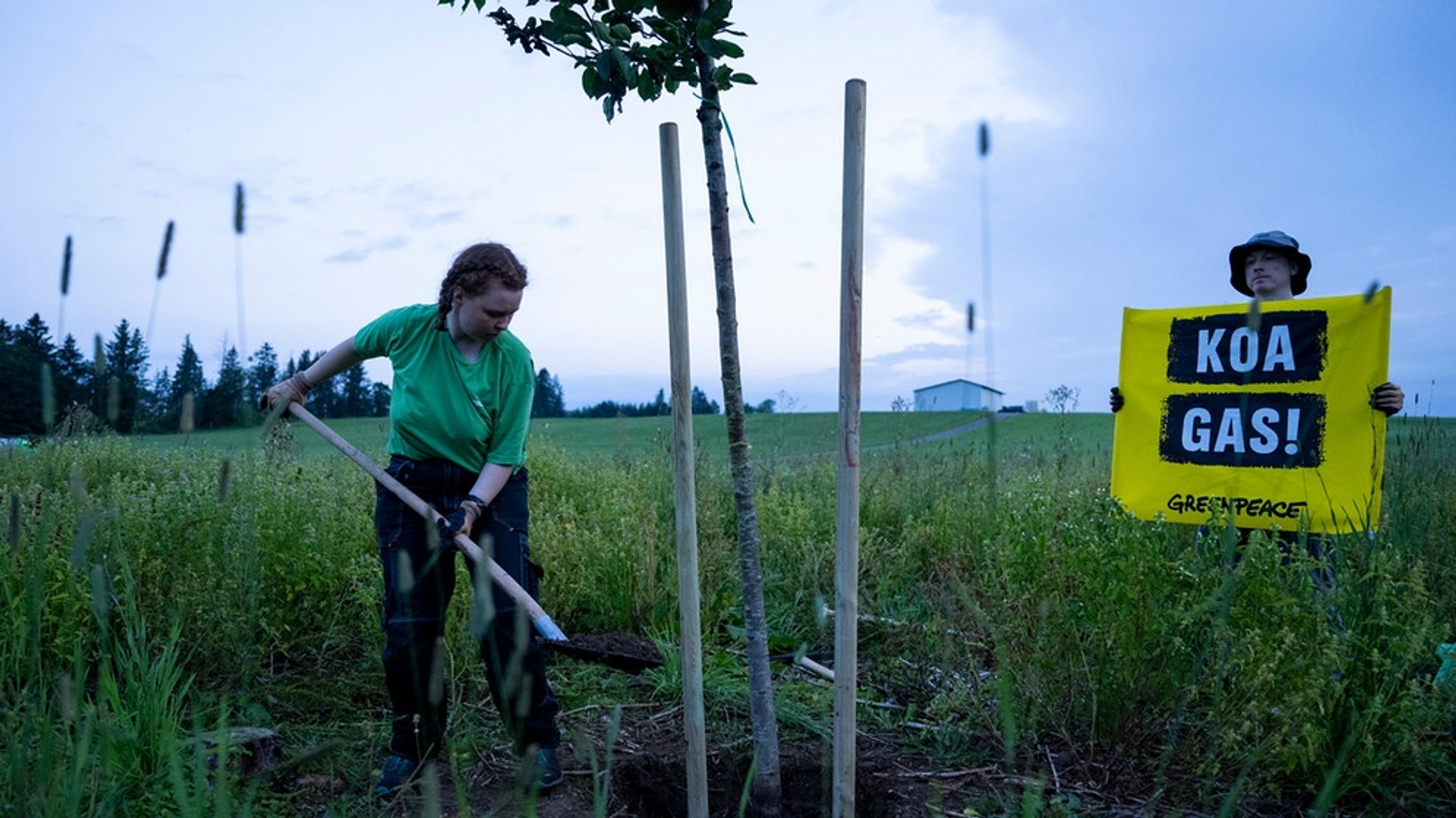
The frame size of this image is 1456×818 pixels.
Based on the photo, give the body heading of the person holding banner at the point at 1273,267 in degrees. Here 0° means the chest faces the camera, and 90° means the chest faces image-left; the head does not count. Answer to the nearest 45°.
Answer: approximately 0°

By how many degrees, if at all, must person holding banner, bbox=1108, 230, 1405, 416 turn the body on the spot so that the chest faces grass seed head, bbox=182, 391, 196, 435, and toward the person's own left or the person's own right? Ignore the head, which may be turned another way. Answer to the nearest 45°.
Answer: approximately 45° to the person's own right

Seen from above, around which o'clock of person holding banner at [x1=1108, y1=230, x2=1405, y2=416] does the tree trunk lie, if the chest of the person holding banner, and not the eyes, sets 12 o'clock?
The tree trunk is roughly at 1 o'clock from the person holding banner.

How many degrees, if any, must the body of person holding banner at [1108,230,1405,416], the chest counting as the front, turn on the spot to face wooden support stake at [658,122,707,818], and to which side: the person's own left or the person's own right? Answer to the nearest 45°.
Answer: approximately 45° to the person's own right
